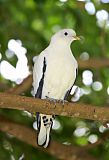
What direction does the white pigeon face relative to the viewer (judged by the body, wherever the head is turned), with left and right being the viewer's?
facing the viewer and to the right of the viewer

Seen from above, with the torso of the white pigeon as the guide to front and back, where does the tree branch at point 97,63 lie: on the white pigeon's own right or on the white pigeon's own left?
on the white pigeon's own left
